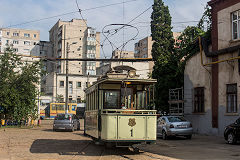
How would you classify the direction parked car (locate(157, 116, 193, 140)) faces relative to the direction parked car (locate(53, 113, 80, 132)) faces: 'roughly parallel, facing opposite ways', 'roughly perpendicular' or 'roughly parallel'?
roughly perpendicular

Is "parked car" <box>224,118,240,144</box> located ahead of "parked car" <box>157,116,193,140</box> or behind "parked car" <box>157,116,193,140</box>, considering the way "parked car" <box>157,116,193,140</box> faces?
behind

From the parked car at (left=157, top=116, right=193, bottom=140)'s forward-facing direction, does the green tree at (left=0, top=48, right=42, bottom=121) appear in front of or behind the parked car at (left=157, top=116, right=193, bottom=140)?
in front
